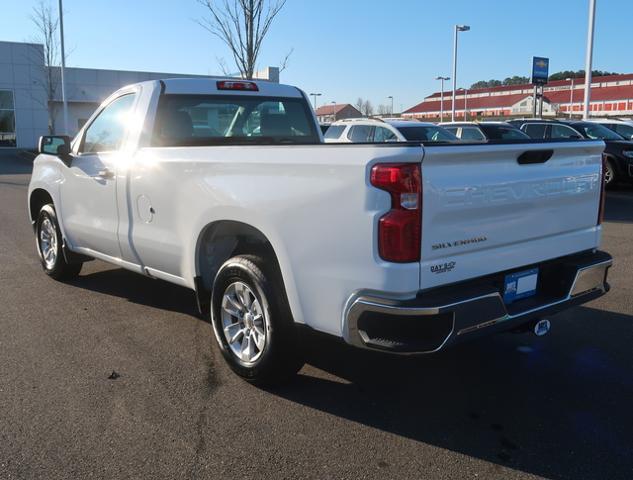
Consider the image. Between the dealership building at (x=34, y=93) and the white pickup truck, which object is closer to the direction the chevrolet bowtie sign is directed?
the white pickup truck

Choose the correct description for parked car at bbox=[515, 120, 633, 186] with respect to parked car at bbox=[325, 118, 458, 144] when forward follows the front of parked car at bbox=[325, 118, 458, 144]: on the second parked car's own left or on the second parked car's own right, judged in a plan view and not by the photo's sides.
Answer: on the second parked car's own left

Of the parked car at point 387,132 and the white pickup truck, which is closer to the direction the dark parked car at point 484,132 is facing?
the white pickup truck

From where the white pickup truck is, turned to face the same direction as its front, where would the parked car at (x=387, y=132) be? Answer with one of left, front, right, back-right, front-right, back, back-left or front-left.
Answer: front-right

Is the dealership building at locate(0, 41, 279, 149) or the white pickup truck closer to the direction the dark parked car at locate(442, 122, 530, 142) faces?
the white pickup truck

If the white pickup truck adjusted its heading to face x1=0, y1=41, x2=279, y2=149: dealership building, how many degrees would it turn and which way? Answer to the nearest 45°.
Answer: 0° — it already faces it

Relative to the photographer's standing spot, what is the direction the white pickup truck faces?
facing away from the viewer and to the left of the viewer
